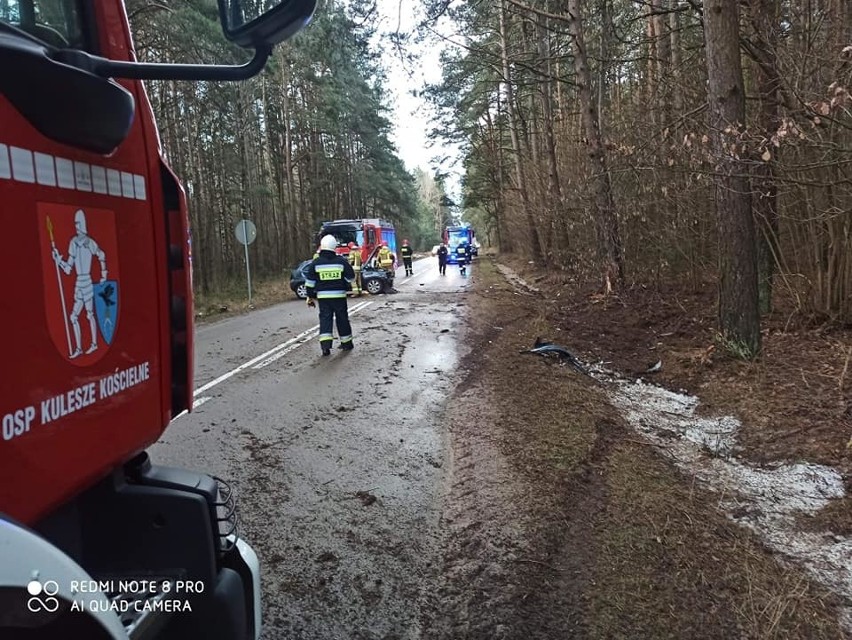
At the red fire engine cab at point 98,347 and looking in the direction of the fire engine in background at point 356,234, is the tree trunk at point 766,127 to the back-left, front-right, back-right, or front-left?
front-right

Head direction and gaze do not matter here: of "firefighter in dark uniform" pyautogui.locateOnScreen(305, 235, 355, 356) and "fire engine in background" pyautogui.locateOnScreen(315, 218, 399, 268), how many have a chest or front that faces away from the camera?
1

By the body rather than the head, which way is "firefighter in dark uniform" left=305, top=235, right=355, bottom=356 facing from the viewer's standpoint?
away from the camera

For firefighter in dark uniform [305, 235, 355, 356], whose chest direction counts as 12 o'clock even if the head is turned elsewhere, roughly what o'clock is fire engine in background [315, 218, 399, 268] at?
The fire engine in background is roughly at 12 o'clock from the firefighter in dark uniform.

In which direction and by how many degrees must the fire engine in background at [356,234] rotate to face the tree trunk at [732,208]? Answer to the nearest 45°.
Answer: approximately 45° to its left

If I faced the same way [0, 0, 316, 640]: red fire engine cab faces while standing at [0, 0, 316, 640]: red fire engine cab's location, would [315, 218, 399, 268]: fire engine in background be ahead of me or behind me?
ahead

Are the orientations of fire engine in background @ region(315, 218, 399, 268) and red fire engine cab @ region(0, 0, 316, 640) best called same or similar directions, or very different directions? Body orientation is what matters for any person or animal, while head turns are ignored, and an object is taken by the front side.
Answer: very different directions

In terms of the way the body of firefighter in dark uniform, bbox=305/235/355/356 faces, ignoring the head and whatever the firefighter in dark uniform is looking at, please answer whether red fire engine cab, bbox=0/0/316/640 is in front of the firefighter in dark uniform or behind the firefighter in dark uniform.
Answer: behind

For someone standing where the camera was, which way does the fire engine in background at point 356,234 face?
facing the viewer and to the left of the viewer

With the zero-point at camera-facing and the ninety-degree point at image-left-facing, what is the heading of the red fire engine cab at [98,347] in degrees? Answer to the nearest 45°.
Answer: approximately 225°

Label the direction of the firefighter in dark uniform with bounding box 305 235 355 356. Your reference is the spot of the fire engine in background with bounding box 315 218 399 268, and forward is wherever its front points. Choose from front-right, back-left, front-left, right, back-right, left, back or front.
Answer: front-left

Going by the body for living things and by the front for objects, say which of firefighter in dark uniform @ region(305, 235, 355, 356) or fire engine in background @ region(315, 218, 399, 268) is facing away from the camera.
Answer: the firefighter in dark uniform

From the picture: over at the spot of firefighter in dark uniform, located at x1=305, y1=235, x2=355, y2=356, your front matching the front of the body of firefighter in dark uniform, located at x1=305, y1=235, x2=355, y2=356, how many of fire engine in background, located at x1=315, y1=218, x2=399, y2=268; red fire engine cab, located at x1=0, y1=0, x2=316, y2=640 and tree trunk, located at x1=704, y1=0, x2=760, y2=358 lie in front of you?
1
